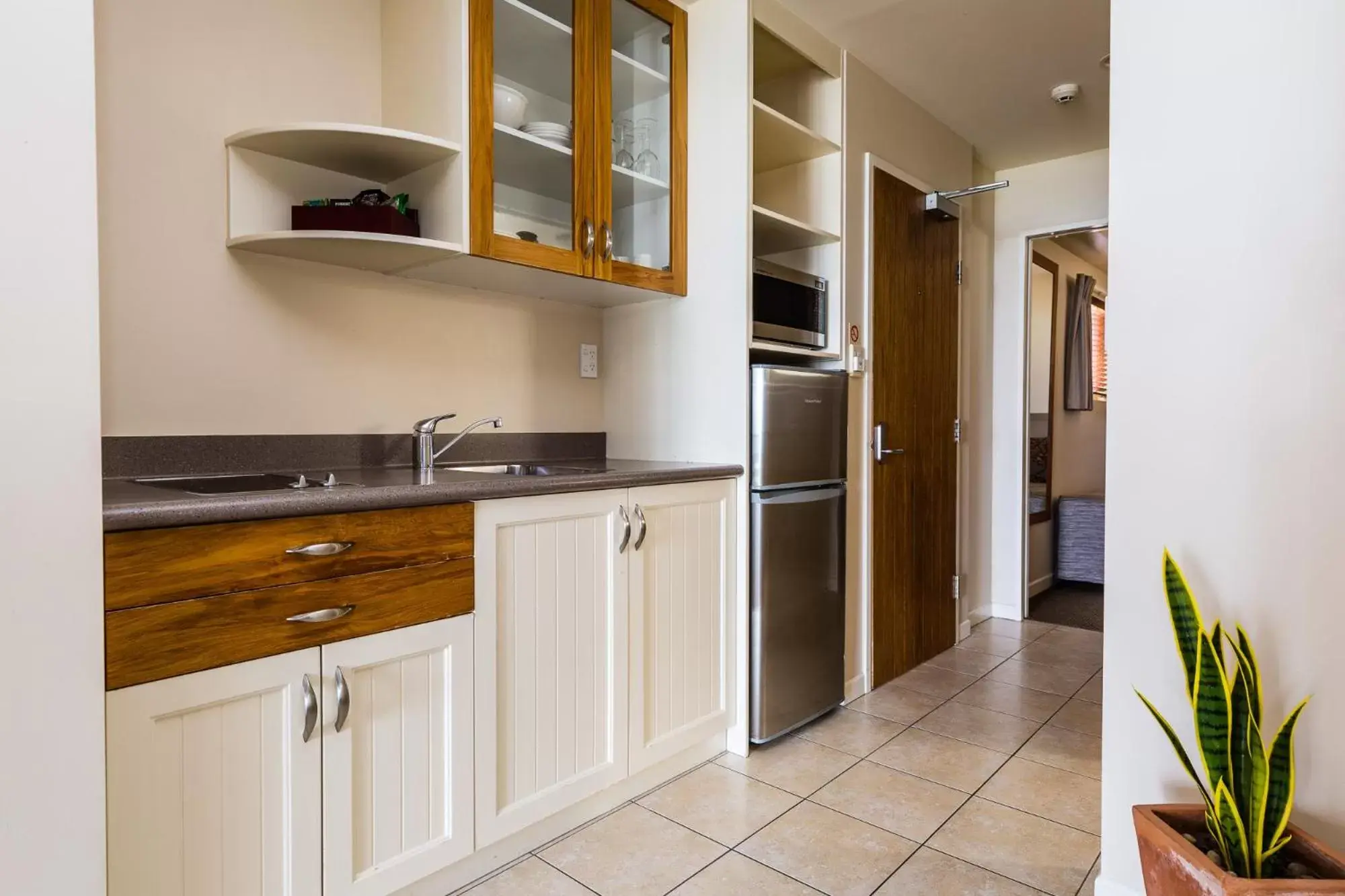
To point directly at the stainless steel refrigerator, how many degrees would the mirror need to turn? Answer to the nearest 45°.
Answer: approximately 90° to its right

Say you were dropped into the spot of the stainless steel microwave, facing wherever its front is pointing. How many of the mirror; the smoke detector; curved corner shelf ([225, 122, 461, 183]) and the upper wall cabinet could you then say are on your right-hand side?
2

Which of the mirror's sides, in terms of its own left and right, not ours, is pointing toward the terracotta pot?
right

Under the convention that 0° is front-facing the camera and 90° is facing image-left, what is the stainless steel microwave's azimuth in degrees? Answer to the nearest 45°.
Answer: approximately 315°

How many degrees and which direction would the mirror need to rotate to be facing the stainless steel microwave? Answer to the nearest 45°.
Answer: approximately 90° to its right

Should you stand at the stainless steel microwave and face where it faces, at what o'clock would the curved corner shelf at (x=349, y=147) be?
The curved corner shelf is roughly at 3 o'clock from the stainless steel microwave.

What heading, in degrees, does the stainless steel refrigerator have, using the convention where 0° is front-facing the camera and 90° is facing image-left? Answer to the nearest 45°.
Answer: approximately 315°

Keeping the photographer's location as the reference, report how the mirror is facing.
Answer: facing to the right of the viewer
